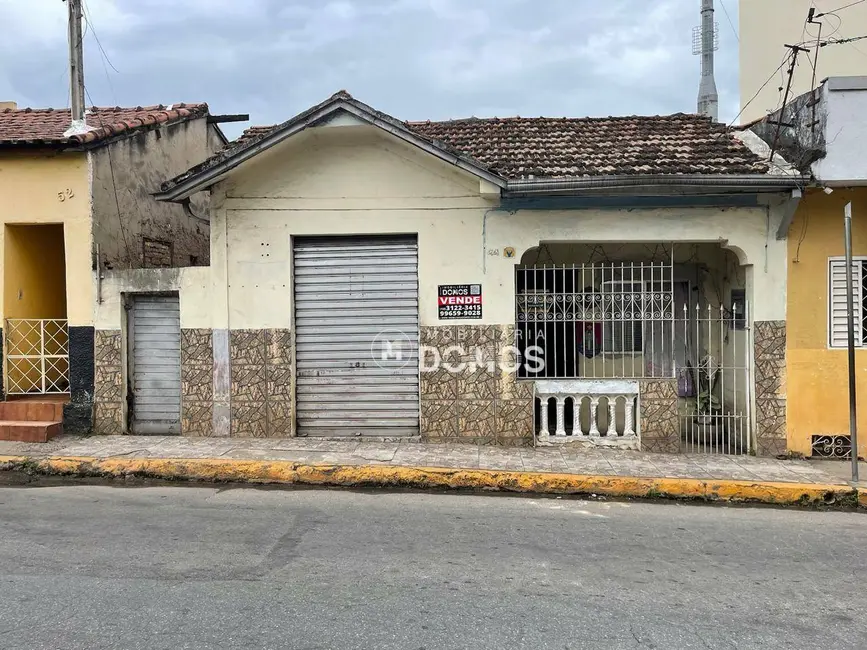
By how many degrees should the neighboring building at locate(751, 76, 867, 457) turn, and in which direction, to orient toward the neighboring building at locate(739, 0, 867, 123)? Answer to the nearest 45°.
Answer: approximately 180°

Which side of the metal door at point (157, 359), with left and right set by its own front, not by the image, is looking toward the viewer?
front

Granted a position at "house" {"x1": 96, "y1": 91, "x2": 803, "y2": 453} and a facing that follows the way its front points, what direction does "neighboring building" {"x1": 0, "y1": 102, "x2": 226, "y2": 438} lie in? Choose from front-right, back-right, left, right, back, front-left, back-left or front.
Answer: right

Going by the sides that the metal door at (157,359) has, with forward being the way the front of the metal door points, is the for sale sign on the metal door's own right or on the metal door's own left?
on the metal door's own left

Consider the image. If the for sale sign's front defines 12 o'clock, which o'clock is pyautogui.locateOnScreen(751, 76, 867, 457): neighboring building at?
The neighboring building is roughly at 9 o'clock from the for sale sign.

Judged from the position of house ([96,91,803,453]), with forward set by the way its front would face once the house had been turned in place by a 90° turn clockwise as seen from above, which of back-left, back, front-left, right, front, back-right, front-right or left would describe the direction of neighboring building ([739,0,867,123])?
back-right

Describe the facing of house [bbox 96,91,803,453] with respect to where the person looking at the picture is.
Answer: facing the viewer

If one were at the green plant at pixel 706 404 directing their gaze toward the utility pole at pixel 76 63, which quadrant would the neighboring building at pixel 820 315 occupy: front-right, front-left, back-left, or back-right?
back-left

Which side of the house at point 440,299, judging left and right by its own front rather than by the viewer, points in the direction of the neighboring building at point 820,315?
left

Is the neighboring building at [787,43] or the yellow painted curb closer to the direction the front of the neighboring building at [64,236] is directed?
the yellow painted curb

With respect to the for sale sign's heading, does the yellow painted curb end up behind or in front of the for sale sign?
in front

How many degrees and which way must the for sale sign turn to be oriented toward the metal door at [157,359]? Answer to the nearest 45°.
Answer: approximately 90° to its right
